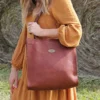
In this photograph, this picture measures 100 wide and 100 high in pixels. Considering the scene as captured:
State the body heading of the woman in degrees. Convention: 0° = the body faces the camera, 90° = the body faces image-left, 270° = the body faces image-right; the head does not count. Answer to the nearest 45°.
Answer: approximately 45°
